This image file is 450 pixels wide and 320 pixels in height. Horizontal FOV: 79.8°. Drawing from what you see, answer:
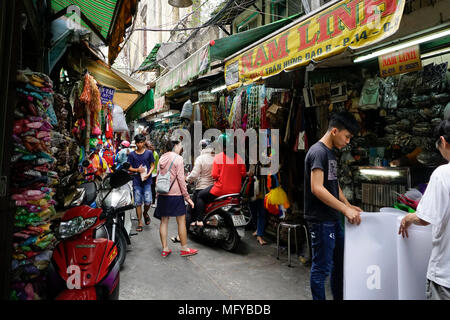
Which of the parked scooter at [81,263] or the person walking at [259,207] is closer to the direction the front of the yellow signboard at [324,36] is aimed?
the parked scooter

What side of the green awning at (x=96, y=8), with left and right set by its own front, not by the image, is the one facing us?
right

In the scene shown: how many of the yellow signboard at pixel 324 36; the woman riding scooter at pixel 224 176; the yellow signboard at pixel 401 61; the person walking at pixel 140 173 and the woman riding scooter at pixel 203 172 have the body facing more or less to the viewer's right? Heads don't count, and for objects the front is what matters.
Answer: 0

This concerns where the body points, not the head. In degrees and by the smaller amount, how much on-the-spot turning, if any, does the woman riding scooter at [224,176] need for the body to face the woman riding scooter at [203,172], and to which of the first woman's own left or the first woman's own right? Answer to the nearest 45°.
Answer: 0° — they already face them

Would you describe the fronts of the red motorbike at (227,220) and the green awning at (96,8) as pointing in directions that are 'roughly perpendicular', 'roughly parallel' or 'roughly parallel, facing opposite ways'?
roughly perpendicular

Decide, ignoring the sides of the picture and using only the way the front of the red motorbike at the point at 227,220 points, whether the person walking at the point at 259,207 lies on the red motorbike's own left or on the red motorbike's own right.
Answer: on the red motorbike's own right

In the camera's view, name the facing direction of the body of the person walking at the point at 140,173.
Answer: toward the camera

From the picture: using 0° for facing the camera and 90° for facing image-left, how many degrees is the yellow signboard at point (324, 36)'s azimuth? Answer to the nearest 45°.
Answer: approximately 45°

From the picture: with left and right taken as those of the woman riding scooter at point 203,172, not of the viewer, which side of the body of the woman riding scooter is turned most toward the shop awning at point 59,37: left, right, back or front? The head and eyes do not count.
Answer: left

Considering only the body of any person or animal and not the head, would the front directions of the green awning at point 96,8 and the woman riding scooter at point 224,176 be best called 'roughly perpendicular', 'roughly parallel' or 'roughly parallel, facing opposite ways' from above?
roughly perpendicular

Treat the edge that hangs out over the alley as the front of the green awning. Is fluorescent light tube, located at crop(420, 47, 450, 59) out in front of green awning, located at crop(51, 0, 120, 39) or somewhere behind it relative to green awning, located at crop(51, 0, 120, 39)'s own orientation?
in front

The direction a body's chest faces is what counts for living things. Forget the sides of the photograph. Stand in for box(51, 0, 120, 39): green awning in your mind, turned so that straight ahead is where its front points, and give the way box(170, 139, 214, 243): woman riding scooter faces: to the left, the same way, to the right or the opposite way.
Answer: to the left

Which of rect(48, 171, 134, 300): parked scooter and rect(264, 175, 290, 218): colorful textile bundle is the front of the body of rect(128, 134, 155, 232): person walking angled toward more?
the parked scooter
